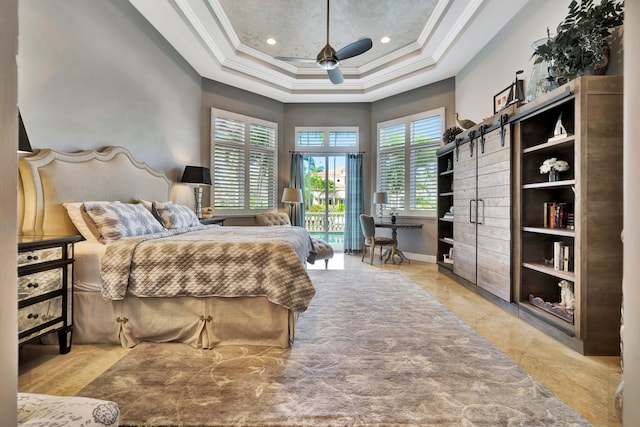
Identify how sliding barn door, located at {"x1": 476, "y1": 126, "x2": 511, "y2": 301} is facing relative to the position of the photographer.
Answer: facing the viewer and to the left of the viewer

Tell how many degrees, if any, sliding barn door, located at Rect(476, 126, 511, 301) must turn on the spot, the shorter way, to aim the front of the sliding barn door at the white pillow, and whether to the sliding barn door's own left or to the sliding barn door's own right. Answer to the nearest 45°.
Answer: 0° — it already faces it

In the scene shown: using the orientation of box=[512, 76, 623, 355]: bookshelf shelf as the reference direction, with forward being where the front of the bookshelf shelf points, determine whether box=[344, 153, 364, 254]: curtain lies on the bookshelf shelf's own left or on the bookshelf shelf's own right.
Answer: on the bookshelf shelf's own right

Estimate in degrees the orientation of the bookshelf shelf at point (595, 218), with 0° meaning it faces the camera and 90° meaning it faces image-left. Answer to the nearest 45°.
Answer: approximately 45°

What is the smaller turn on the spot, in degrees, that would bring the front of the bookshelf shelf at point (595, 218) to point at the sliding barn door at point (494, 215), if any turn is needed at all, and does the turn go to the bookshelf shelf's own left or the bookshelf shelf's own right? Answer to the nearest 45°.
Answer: approximately 90° to the bookshelf shelf's own right

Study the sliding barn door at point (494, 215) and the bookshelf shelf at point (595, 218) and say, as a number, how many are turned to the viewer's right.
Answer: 0

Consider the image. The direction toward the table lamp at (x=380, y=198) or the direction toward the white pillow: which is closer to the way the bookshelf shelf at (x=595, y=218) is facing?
the white pillow

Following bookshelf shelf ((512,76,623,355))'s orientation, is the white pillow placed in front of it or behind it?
in front

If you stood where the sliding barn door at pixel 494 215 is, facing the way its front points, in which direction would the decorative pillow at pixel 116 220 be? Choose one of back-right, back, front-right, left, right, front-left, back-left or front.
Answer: front

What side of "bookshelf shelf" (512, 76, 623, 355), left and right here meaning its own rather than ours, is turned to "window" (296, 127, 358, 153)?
right

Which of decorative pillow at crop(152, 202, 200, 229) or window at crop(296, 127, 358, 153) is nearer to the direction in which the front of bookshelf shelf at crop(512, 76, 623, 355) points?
the decorative pillow

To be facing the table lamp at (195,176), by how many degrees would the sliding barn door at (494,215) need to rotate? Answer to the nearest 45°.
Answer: approximately 45° to its right

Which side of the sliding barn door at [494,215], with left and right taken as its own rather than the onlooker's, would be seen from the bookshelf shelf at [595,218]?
left

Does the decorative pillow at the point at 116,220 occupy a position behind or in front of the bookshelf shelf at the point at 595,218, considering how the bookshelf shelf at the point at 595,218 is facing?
in front

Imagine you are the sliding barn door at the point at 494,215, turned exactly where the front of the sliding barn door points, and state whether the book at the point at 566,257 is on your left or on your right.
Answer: on your left
